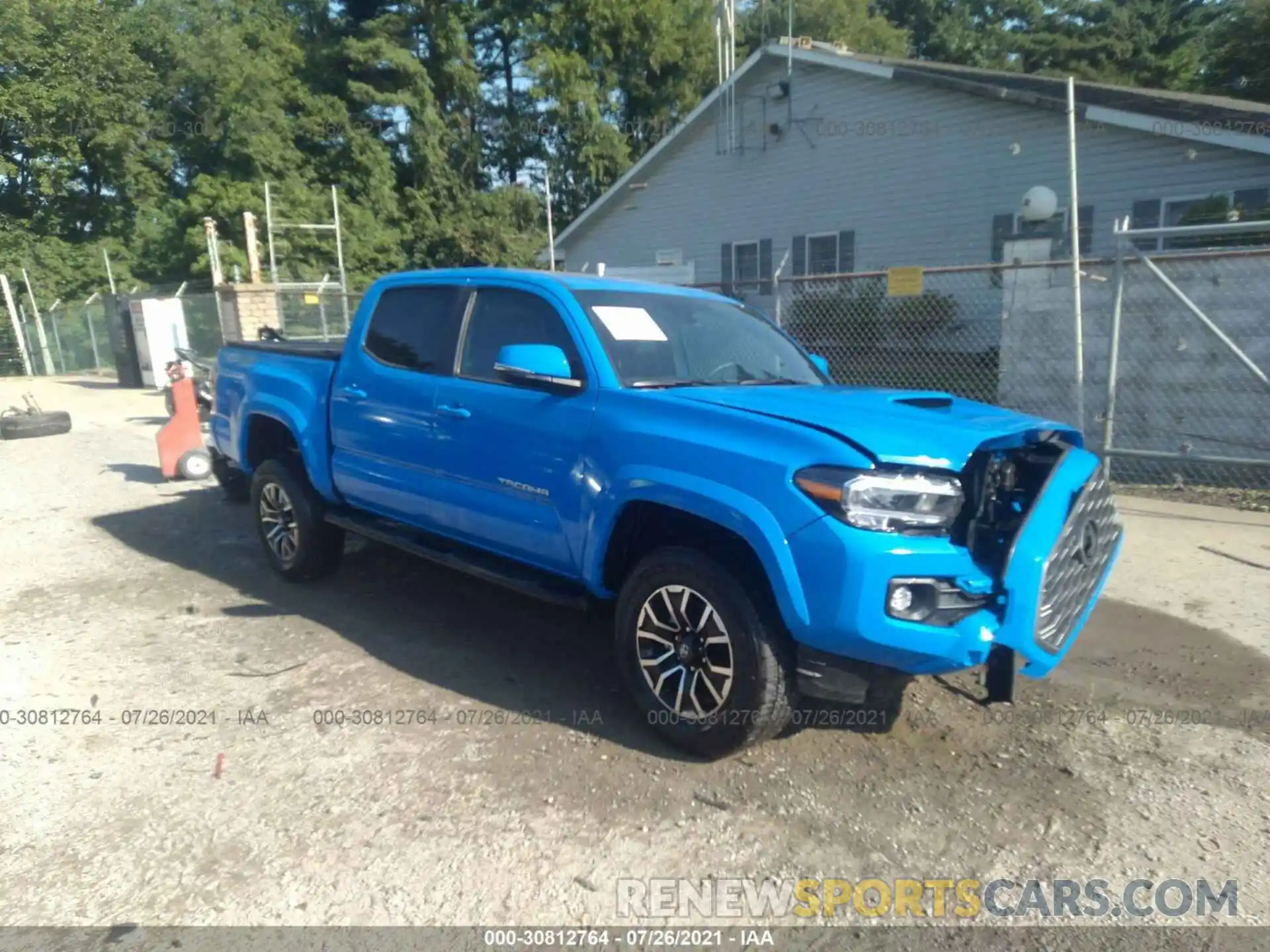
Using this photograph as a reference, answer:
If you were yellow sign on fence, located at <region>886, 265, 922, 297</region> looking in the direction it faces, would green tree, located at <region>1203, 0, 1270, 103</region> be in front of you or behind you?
behind

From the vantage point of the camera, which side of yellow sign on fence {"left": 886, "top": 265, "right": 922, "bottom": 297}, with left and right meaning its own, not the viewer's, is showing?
front

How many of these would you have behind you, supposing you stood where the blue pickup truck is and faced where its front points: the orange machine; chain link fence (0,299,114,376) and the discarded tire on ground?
3

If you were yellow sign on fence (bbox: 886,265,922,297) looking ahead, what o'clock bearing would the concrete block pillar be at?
The concrete block pillar is roughly at 4 o'clock from the yellow sign on fence.

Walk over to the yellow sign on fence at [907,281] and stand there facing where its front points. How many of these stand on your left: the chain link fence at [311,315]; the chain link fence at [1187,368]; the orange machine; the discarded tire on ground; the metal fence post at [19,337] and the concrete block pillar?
1

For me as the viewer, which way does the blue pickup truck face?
facing the viewer and to the right of the viewer

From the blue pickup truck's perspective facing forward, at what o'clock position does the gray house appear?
The gray house is roughly at 8 o'clock from the blue pickup truck.

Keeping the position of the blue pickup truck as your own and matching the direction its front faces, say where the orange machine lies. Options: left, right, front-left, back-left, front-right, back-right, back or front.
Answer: back

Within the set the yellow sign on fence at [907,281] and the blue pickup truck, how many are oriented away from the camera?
0

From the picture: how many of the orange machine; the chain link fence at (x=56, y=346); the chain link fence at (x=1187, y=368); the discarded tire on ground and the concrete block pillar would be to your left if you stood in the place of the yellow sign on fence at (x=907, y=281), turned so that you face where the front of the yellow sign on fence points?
1

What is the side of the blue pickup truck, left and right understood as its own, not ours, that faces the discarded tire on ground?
back

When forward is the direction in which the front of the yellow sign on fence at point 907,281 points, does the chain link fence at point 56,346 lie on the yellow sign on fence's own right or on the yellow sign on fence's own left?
on the yellow sign on fence's own right

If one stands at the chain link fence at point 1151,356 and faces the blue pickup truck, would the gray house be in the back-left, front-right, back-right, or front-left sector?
back-right

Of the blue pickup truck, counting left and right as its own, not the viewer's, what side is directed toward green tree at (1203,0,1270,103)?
left

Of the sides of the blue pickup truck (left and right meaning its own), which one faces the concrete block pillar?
back
